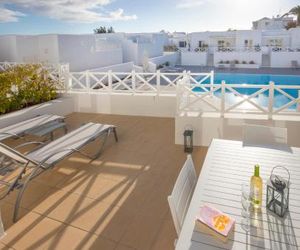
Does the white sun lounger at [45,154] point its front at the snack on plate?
no

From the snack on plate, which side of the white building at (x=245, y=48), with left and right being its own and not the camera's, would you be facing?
front

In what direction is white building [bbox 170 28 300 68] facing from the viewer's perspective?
toward the camera

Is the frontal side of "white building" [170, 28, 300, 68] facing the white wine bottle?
yes

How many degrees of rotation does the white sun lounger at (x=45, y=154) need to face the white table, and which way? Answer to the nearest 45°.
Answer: approximately 90° to its right

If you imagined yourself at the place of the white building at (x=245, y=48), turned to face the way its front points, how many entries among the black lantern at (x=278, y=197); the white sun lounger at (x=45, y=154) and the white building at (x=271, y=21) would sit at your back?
1

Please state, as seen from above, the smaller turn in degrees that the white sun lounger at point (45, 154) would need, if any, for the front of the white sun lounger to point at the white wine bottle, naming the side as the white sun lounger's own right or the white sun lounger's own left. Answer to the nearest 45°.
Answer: approximately 90° to the white sun lounger's own right

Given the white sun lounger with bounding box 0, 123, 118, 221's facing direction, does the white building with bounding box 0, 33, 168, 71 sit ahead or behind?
ahead

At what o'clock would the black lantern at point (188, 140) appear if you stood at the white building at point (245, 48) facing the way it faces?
The black lantern is roughly at 12 o'clock from the white building.

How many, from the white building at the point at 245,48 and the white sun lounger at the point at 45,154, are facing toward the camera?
1

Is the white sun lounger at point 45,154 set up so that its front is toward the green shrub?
no

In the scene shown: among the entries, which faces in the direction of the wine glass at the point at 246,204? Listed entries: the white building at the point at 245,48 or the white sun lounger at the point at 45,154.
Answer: the white building

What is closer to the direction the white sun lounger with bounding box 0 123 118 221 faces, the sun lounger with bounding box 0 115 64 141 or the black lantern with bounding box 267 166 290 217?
the sun lounger
